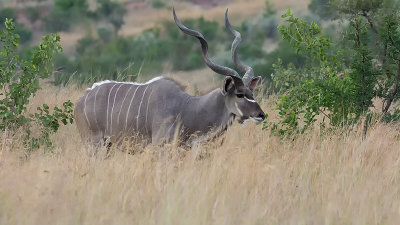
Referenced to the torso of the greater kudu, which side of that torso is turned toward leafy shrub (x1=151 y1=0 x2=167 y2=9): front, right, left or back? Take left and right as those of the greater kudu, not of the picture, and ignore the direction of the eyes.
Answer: left

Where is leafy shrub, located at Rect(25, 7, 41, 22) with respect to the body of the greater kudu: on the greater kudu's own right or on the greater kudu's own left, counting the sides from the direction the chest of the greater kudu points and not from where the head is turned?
on the greater kudu's own left

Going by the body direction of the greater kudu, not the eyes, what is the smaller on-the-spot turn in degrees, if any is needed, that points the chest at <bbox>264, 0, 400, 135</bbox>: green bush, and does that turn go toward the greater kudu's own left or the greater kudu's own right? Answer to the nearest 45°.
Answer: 0° — it already faces it

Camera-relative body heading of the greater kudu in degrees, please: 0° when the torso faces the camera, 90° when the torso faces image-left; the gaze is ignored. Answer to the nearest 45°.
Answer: approximately 270°

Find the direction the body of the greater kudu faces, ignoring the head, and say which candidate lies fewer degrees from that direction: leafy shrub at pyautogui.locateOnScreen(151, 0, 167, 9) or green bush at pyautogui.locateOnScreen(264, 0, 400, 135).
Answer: the green bush

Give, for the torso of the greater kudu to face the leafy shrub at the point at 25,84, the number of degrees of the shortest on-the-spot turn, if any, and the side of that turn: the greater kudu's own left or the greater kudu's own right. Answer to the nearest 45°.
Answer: approximately 180°
